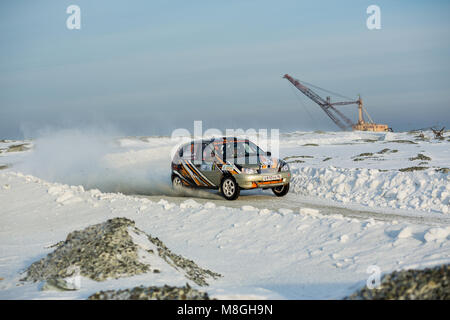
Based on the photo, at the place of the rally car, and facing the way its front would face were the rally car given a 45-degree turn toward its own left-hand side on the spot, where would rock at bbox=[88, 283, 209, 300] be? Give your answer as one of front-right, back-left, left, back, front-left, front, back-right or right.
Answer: right

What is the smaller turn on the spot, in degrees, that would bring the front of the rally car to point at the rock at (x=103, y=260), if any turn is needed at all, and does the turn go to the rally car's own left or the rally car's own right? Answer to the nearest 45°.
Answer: approximately 45° to the rally car's own right
